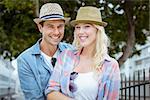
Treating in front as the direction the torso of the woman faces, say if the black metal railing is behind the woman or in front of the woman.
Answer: behind

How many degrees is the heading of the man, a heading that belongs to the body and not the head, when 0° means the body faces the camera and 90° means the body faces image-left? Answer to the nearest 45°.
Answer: approximately 315°

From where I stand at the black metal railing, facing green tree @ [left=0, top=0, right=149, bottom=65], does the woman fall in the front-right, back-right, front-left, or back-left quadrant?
back-left

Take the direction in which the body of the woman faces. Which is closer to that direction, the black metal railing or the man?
the man

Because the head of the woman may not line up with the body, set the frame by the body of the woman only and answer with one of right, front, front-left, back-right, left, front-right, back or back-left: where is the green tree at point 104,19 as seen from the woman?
back-right

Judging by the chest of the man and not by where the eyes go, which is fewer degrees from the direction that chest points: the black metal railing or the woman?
the woman

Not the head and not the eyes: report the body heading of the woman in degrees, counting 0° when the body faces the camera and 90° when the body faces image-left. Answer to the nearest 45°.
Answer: approximately 45°
